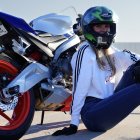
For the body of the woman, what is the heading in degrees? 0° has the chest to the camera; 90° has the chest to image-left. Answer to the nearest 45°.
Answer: approximately 315°

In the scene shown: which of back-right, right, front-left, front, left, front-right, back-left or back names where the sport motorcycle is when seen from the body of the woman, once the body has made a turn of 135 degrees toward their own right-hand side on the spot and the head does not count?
front
